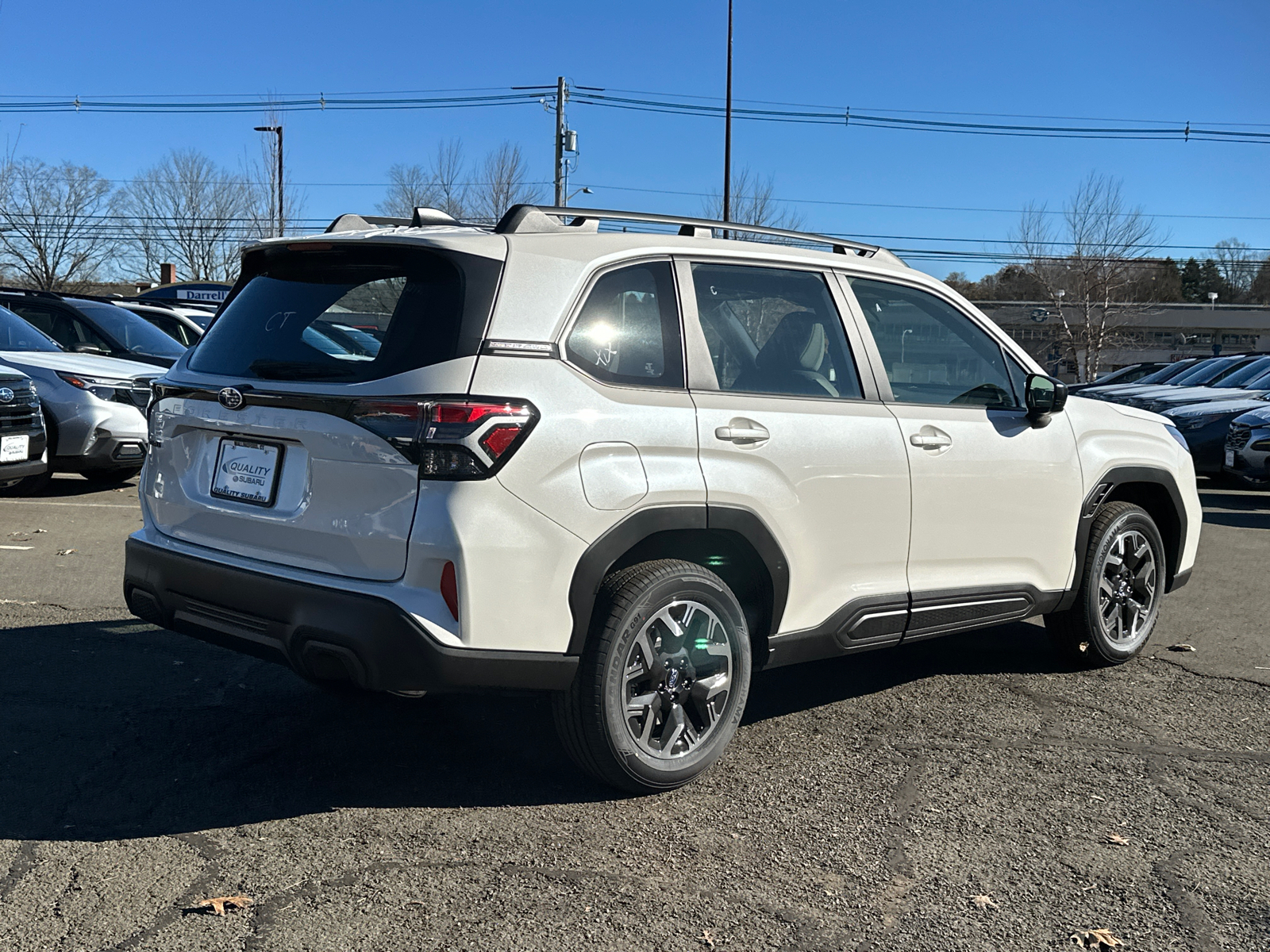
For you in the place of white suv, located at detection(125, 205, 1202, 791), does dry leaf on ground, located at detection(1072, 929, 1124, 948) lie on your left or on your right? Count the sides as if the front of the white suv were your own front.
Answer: on your right

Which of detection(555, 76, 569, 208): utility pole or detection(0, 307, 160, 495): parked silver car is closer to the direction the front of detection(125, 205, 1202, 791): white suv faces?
the utility pole

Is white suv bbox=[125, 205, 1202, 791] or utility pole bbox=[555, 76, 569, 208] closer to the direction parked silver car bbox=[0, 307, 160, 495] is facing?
the white suv

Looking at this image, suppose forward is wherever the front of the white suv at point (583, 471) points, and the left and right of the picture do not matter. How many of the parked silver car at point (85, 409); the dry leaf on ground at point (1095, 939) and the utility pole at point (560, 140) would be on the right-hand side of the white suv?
1

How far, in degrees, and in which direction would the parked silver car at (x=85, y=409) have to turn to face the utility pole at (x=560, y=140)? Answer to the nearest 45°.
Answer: approximately 90° to its left

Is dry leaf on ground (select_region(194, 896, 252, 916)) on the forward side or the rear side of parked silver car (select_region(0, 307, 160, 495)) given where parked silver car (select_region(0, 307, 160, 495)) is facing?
on the forward side

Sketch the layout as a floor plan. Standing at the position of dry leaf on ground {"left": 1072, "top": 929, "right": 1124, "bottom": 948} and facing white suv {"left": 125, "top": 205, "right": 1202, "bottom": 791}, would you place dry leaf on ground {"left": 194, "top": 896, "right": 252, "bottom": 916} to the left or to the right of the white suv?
left

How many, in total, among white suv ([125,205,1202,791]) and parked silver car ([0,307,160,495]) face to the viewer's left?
0

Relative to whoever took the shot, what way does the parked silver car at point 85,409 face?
facing the viewer and to the right of the viewer

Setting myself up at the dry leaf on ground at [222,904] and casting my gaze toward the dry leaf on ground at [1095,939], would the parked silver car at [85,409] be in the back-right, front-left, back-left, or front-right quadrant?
back-left

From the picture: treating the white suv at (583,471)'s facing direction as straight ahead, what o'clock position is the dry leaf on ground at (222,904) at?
The dry leaf on ground is roughly at 6 o'clock from the white suv.

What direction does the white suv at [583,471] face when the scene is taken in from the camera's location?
facing away from the viewer and to the right of the viewer

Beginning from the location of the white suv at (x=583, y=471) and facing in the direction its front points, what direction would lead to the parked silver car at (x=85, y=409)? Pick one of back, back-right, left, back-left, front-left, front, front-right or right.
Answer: left
